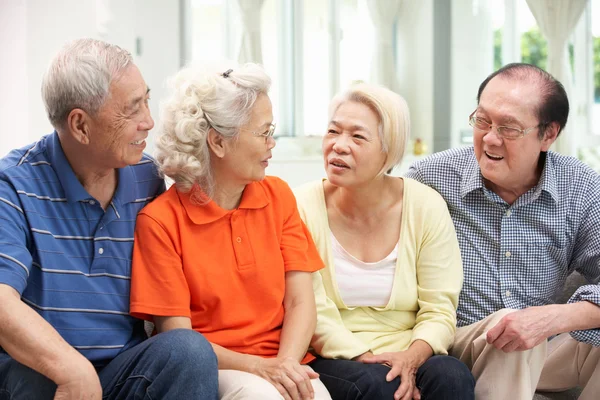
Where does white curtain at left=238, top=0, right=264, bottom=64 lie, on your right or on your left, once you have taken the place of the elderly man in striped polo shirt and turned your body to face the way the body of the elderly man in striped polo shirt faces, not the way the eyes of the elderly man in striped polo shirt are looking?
on your left

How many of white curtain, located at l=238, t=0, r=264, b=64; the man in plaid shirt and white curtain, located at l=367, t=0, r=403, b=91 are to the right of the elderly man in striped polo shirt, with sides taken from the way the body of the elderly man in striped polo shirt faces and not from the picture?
0

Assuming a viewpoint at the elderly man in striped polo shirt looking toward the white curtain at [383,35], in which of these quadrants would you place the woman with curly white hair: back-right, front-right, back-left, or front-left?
front-right

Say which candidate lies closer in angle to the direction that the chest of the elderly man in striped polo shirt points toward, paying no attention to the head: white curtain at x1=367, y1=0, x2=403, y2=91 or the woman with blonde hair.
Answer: the woman with blonde hair

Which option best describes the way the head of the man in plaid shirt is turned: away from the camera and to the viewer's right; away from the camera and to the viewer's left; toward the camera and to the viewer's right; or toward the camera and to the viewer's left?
toward the camera and to the viewer's left

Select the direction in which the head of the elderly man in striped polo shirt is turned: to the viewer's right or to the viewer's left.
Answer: to the viewer's right

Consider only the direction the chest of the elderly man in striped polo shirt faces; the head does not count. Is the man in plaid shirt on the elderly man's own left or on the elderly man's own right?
on the elderly man's own left

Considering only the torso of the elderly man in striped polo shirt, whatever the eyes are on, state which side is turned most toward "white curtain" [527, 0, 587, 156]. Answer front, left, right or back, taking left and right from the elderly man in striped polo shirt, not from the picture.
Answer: left

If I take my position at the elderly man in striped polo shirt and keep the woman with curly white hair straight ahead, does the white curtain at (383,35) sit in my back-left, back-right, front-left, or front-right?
front-left

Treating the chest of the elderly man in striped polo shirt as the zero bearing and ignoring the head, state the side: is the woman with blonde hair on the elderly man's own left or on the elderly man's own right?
on the elderly man's own left

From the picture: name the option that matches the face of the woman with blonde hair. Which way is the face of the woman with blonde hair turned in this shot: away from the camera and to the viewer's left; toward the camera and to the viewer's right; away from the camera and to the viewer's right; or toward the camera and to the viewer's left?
toward the camera and to the viewer's left
